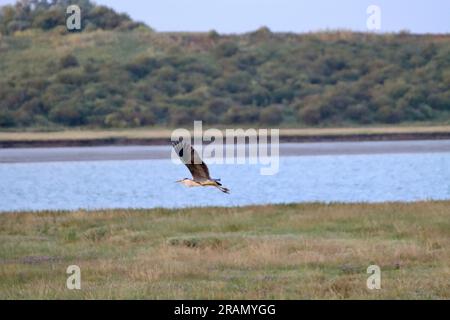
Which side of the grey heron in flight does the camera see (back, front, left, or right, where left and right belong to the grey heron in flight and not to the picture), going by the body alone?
left
